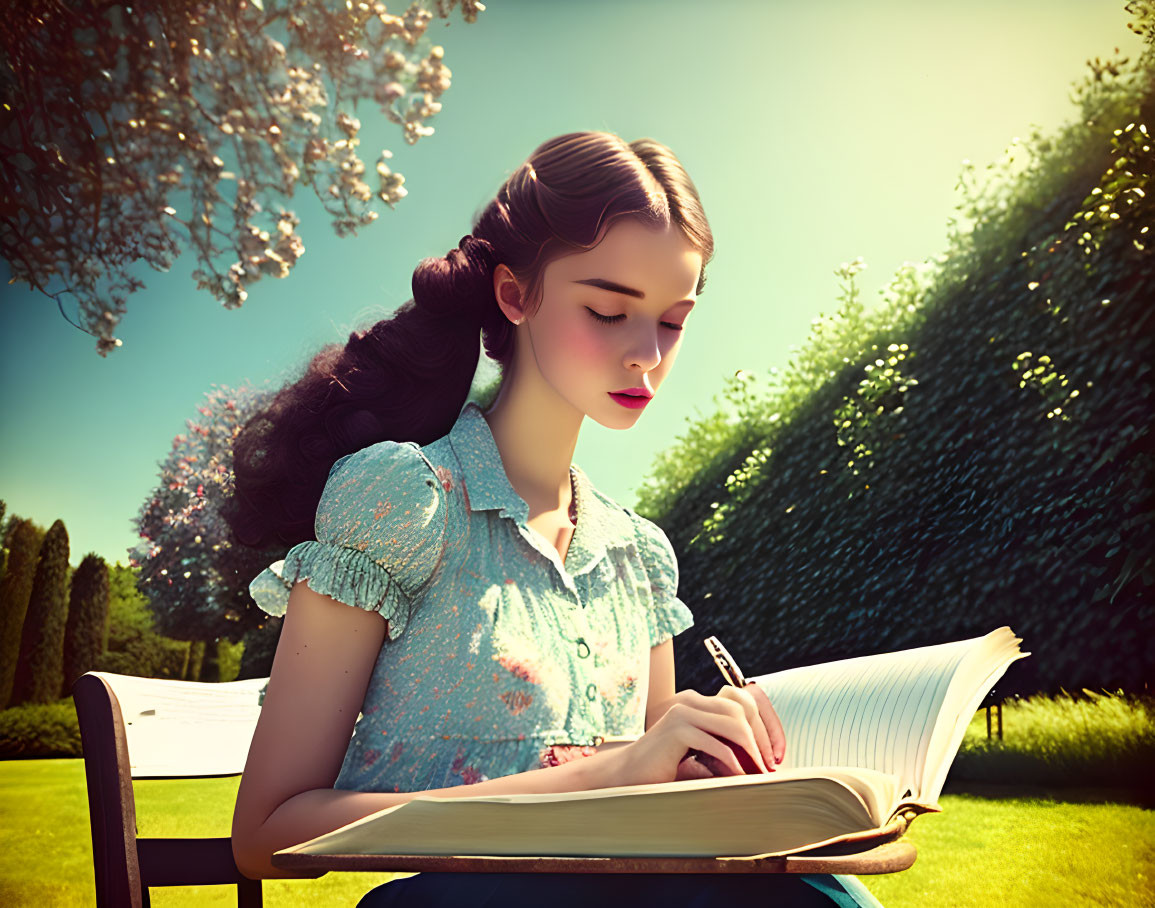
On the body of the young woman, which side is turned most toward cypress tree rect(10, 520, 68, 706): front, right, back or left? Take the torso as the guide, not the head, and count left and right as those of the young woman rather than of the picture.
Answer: back

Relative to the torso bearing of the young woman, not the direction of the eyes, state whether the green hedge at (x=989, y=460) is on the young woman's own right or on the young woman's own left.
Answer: on the young woman's own left

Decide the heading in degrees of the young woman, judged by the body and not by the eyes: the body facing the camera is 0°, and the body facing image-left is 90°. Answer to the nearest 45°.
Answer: approximately 315°

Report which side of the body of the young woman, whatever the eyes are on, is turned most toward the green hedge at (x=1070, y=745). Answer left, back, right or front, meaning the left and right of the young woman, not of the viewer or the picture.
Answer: left
